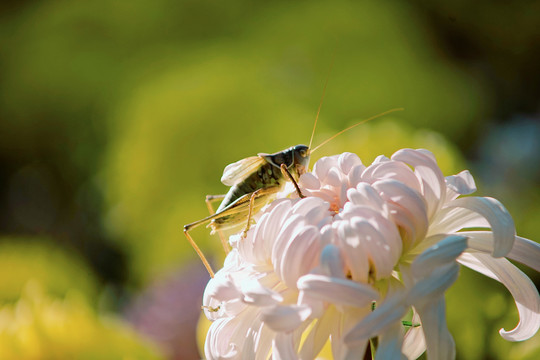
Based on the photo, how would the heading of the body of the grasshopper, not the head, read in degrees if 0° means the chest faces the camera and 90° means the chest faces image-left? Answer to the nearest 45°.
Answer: approximately 270°
